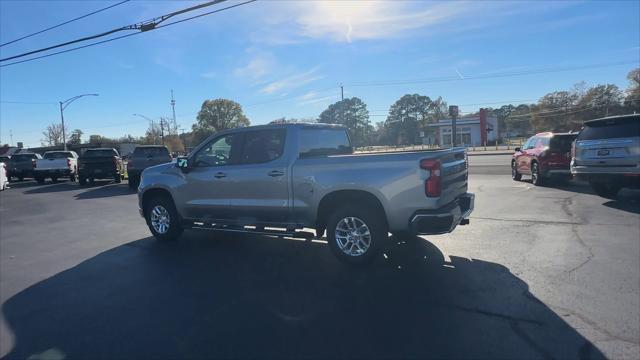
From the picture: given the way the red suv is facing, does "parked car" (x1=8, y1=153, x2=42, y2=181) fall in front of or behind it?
in front

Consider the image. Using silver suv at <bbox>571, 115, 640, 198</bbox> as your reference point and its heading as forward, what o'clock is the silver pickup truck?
The silver pickup truck is roughly at 7 o'clock from the silver suv.

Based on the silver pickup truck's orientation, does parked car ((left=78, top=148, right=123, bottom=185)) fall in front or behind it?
in front

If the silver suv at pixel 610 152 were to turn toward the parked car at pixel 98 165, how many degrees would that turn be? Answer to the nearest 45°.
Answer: approximately 90° to its left

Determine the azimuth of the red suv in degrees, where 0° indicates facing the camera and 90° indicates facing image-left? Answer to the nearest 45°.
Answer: approximately 135°

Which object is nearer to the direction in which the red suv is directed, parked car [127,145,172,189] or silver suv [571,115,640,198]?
the parked car

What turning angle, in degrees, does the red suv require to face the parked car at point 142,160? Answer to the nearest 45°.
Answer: approximately 45° to its left

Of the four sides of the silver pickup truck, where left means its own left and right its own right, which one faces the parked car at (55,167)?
front

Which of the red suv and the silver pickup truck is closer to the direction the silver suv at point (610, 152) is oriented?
the red suv

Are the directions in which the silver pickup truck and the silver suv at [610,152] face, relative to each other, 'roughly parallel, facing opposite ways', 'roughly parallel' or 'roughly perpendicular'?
roughly perpendicular

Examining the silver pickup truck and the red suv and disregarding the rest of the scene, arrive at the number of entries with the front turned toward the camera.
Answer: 0

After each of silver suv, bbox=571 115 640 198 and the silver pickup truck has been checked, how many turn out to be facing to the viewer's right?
0

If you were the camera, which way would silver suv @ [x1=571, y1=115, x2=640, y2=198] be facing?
facing away from the viewer

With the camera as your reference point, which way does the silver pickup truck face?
facing away from the viewer and to the left of the viewer
